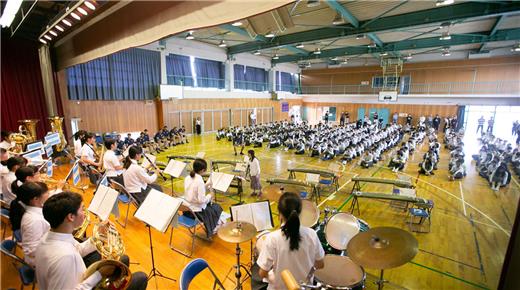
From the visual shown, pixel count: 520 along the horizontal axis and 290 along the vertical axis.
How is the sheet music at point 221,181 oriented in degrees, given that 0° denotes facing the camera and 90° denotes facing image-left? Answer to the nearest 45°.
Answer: approximately 45°

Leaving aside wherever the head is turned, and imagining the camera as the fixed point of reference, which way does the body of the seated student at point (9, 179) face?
to the viewer's right

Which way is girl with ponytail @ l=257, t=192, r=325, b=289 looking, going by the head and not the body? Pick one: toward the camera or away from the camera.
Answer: away from the camera

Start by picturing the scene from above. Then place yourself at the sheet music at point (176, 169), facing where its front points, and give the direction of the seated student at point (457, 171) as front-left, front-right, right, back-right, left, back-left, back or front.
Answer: back-left

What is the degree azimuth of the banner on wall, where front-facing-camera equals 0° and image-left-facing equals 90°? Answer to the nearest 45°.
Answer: approximately 0°

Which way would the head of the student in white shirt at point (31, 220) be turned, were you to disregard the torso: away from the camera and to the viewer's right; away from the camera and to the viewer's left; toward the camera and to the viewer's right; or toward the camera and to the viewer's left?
away from the camera and to the viewer's right

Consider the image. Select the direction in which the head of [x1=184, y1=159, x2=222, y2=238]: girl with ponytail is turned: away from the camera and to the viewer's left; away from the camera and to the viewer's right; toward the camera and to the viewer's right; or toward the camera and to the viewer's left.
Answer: away from the camera and to the viewer's right

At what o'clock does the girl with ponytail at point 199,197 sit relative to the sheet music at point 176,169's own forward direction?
The girl with ponytail is roughly at 10 o'clock from the sheet music.

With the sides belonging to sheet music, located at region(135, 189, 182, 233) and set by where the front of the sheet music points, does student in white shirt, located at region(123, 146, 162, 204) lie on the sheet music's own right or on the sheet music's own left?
on the sheet music's own right
